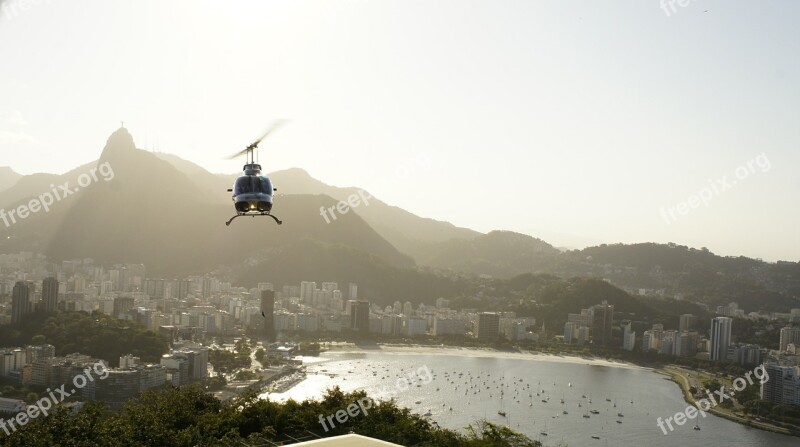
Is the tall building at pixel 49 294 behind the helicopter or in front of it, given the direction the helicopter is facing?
behind

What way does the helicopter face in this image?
toward the camera

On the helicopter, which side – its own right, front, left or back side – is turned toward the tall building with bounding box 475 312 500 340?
back

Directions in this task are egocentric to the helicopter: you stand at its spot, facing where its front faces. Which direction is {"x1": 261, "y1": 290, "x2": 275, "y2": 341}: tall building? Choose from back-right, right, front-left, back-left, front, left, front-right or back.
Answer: back

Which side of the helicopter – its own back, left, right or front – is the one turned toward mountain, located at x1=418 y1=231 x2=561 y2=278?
back

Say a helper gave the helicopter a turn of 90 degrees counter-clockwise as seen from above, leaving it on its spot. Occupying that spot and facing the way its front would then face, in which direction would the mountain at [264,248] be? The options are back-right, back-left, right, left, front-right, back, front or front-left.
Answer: left

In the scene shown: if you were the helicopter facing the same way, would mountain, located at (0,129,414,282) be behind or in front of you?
behind
